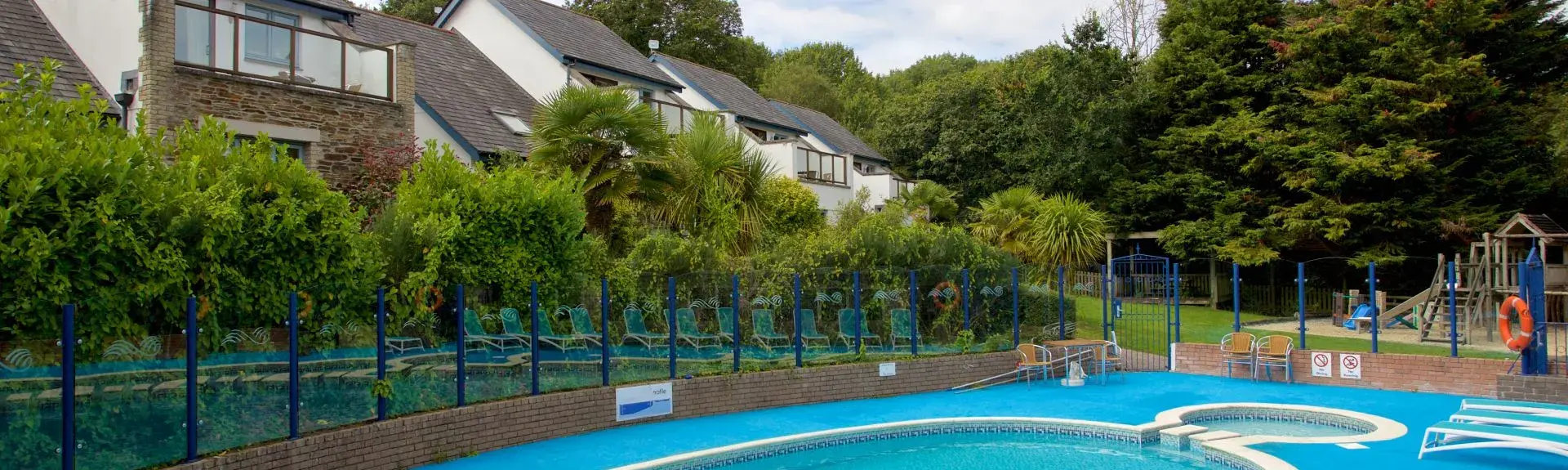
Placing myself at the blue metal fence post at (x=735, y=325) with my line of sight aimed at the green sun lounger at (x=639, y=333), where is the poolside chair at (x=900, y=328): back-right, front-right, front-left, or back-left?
back-right

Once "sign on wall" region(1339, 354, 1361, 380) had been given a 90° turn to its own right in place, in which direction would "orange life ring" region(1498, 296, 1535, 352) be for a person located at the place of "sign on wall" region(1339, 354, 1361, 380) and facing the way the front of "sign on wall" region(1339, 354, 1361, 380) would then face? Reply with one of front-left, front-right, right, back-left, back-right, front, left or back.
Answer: back-left

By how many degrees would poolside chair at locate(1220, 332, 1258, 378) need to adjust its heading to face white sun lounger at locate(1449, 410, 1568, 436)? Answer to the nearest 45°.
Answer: approximately 45° to its left

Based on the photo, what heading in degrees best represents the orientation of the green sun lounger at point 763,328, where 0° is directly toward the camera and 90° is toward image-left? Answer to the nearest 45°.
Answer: approximately 315°

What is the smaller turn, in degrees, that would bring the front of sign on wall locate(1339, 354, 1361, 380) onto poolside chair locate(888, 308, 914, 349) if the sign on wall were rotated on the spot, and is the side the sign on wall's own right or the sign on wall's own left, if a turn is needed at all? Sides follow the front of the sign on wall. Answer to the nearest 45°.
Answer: approximately 45° to the sign on wall's own right

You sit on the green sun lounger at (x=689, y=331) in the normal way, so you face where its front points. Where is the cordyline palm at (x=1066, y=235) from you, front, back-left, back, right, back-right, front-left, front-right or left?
left

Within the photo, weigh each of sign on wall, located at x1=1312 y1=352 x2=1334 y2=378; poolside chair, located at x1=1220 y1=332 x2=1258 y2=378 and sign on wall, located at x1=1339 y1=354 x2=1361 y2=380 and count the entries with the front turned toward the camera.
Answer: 3

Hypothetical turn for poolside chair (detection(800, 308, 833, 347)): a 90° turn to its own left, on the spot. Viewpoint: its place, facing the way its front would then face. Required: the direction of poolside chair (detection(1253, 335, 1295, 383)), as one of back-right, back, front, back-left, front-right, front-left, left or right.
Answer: front-right

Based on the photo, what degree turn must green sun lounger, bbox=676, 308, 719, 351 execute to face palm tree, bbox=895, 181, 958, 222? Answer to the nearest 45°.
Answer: approximately 90° to its left

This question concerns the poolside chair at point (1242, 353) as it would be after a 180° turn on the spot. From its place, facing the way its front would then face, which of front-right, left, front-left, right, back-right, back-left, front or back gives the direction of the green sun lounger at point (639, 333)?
back-left
